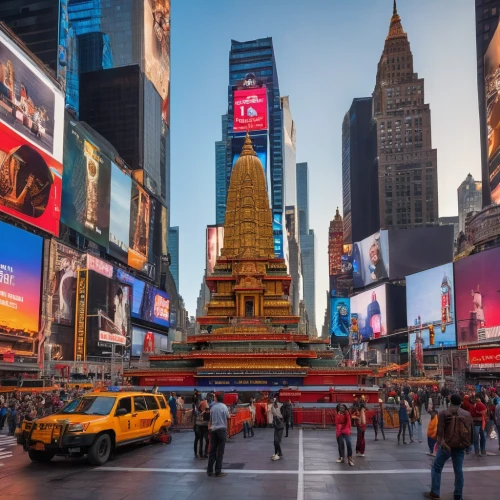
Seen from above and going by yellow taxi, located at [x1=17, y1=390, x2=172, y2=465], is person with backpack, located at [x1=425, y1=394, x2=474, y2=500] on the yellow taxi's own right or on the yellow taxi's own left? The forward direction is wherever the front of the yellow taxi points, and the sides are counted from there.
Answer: on the yellow taxi's own left

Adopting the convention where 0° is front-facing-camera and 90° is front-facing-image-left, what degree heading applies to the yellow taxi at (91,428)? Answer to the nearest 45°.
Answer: approximately 45°

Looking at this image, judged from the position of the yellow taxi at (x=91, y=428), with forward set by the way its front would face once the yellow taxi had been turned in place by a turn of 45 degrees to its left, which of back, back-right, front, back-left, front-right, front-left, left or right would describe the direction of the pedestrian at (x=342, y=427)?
left

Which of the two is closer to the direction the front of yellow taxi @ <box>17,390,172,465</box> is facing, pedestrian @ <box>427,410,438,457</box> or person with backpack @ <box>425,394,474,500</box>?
the person with backpack

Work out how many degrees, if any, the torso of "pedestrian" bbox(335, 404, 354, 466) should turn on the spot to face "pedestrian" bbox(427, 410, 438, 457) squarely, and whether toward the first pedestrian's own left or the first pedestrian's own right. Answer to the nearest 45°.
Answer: approximately 90° to the first pedestrian's own left

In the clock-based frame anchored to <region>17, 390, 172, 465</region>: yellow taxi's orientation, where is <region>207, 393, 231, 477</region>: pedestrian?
The pedestrian is roughly at 9 o'clock from the yellow taxi.
